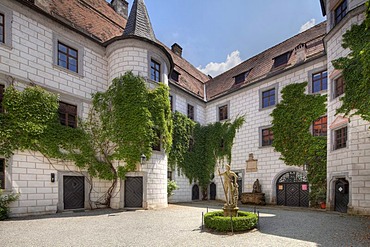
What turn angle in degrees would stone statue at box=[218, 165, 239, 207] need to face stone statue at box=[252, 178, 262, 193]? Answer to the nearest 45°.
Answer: approximately 180°

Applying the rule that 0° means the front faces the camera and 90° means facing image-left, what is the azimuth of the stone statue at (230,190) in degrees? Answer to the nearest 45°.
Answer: approximately 0°

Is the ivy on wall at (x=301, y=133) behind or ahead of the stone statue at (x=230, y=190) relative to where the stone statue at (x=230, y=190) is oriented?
behind

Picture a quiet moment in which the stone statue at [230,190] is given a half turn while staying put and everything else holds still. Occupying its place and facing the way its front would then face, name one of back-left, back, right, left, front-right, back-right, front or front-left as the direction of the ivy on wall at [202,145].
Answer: front
